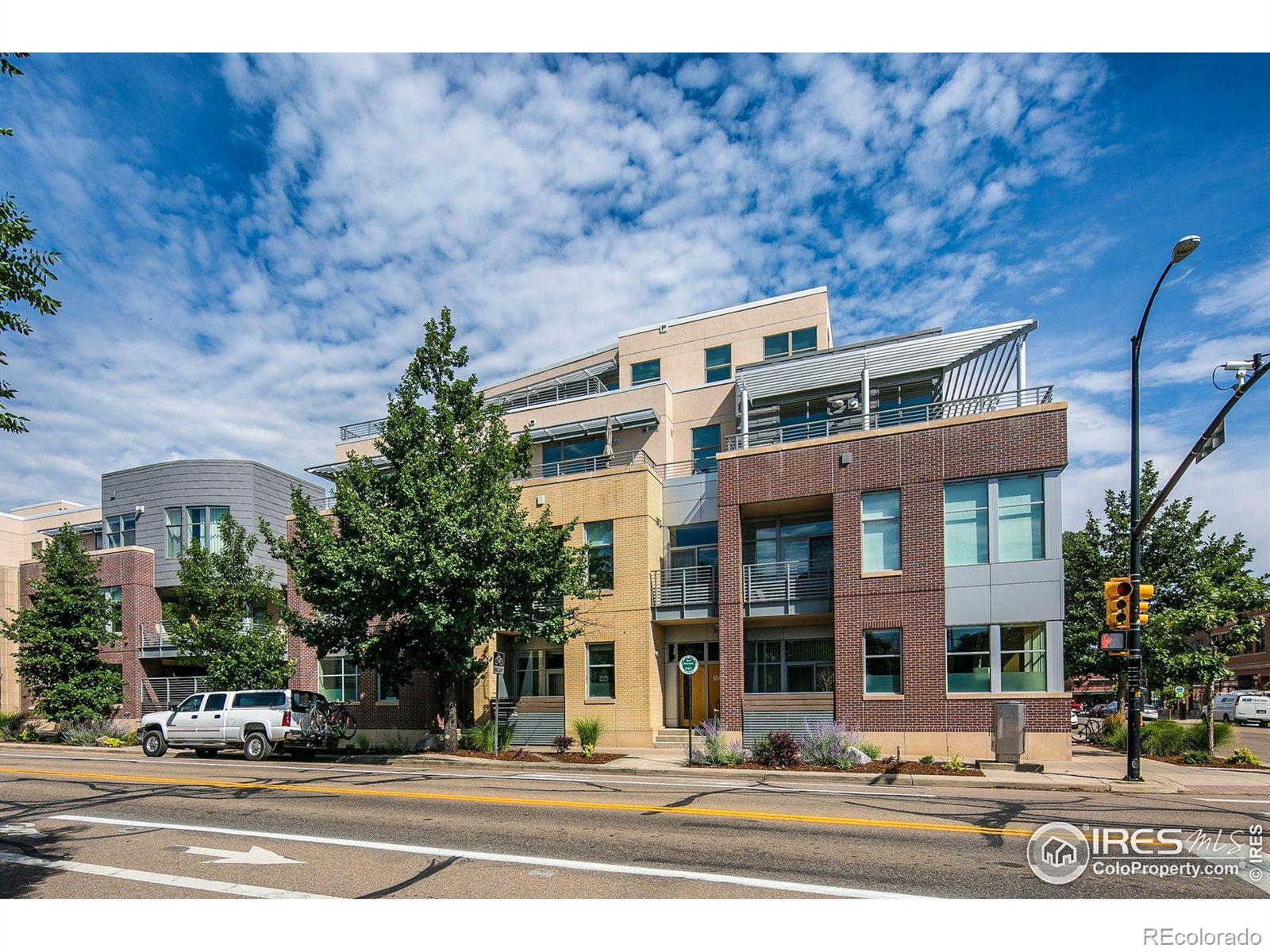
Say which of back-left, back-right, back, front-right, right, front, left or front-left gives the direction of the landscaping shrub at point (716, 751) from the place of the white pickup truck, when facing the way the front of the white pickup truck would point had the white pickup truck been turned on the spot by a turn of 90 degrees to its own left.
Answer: left

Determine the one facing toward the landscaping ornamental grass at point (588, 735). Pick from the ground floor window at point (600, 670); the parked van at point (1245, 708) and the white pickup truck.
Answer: the ground floor window

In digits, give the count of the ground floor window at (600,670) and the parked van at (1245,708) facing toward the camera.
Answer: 1

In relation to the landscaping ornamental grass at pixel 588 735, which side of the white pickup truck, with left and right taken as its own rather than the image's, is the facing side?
back

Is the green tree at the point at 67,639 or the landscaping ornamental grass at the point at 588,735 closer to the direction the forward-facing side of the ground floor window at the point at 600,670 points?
the landscaping ornamental grass

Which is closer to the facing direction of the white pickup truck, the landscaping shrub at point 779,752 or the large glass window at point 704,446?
the large glass window

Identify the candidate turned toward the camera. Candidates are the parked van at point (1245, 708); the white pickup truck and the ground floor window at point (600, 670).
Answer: the ground floor window

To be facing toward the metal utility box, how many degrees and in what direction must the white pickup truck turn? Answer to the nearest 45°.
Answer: approximately 180°

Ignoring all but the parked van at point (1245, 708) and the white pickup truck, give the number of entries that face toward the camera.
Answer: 0

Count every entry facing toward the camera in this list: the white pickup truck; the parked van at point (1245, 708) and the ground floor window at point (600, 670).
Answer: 1

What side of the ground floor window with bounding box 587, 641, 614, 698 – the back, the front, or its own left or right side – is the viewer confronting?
front

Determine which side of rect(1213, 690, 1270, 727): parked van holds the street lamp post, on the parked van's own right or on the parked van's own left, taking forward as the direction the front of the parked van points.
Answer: on the parked van's own left

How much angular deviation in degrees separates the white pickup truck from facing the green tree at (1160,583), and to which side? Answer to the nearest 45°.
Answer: approximately 135° to its right

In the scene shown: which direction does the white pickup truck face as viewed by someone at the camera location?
facing away from the viewer and to the left of the viewer
